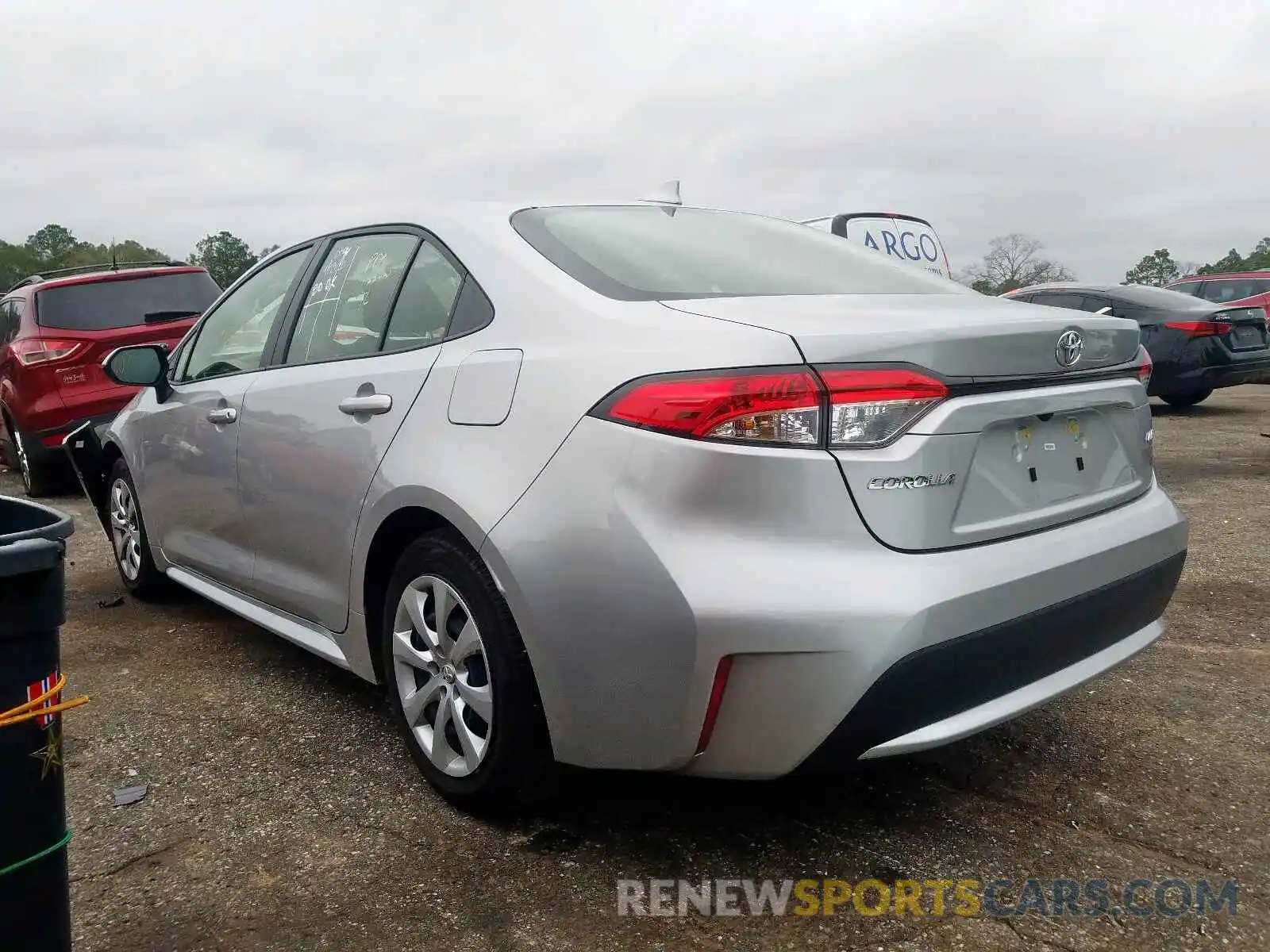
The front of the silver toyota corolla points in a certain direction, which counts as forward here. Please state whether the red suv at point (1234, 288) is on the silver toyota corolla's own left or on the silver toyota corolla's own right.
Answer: on the silver toyota corolla's own right

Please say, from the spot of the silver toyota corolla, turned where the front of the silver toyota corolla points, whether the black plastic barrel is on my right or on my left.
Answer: on my left

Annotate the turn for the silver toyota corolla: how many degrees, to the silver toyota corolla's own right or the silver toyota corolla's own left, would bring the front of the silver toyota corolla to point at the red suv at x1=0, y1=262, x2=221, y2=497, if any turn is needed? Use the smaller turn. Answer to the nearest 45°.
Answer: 0° — it already faces it

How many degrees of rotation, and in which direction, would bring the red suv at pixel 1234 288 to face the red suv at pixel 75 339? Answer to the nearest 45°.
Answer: approximately 45° to its left

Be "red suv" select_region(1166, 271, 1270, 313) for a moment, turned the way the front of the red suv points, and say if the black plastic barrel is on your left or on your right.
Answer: on your left

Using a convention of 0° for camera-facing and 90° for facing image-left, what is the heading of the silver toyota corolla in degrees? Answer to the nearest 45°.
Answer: approximately 135°
